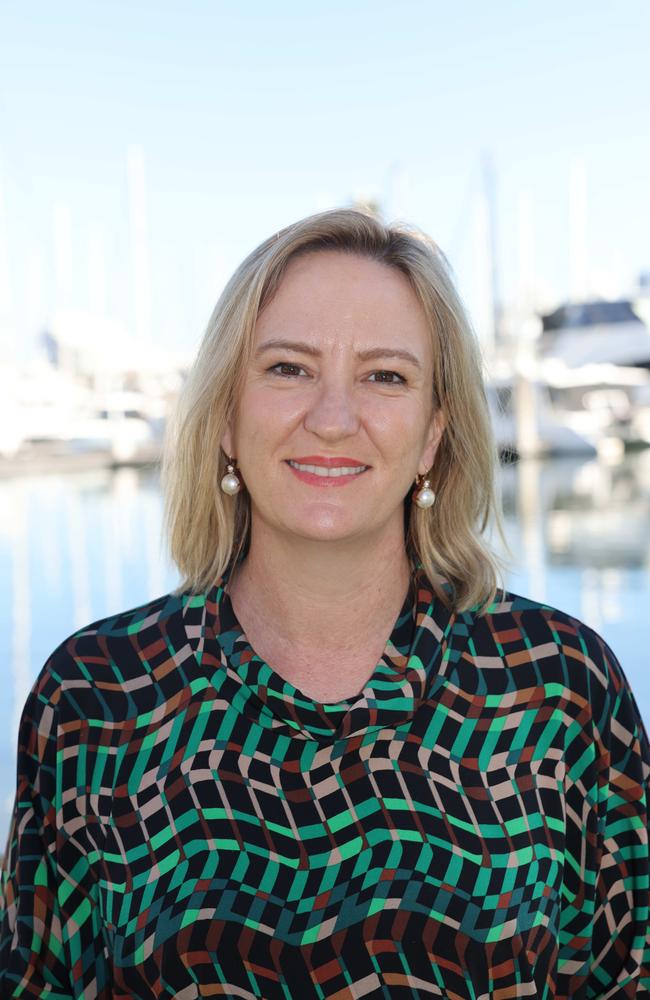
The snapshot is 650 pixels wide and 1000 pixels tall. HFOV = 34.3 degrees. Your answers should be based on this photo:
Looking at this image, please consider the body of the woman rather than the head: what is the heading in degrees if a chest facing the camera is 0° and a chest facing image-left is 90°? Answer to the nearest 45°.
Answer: approximately 0°

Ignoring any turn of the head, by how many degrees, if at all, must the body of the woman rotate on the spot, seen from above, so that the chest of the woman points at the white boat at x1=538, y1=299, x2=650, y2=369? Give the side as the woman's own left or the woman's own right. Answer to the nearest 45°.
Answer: approximately 180°
